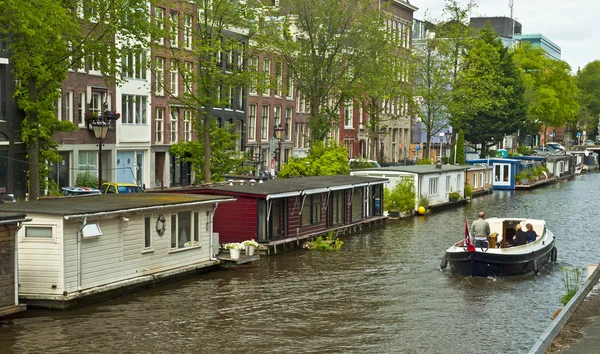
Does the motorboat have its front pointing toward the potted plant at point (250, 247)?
no

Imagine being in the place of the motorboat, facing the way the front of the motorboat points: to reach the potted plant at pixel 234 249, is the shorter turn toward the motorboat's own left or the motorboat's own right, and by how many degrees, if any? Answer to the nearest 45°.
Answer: approximately 135° to the motorboat's own left

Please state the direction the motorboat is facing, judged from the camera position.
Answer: facing away from the viewer and to the right of the viewer

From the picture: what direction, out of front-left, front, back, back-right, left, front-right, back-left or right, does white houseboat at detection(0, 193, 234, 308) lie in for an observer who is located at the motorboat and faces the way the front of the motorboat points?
back

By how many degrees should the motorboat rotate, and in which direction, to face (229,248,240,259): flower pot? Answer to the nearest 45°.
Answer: approximately 135° to its left

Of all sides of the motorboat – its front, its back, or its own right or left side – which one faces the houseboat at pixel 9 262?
back

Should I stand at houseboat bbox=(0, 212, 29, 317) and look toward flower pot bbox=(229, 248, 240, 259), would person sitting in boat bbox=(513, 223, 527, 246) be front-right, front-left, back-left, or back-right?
front-right

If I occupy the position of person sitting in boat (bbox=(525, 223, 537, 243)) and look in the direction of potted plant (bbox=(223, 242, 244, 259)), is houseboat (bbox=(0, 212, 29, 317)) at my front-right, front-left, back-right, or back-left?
front-left
